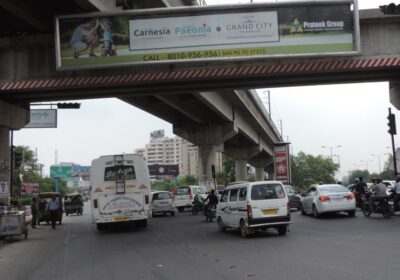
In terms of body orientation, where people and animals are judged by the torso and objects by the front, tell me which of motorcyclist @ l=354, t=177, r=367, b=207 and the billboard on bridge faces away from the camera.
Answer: the motorcyclist

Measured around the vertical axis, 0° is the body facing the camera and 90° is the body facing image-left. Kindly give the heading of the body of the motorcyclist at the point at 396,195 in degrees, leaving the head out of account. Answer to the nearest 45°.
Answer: approximately 180°

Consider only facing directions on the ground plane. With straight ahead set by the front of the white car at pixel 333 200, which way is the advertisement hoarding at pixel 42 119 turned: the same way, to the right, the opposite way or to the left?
the opposite way

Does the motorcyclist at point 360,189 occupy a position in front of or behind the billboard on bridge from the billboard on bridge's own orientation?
behind

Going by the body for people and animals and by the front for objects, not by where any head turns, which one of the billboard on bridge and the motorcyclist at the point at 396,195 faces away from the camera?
the motorcyclist

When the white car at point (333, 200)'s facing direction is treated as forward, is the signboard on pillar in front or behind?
in front

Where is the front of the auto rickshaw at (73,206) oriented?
away from the camera

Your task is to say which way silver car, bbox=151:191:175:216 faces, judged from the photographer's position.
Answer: facing away from the viewer

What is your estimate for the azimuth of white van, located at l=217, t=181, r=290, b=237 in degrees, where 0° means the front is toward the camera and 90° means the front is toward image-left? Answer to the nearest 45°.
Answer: approximately 135°

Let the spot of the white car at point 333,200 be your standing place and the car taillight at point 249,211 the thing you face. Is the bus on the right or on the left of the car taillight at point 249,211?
right

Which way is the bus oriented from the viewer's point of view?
away from the camera

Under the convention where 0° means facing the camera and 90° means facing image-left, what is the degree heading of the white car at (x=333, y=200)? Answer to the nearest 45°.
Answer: approximately 135°
